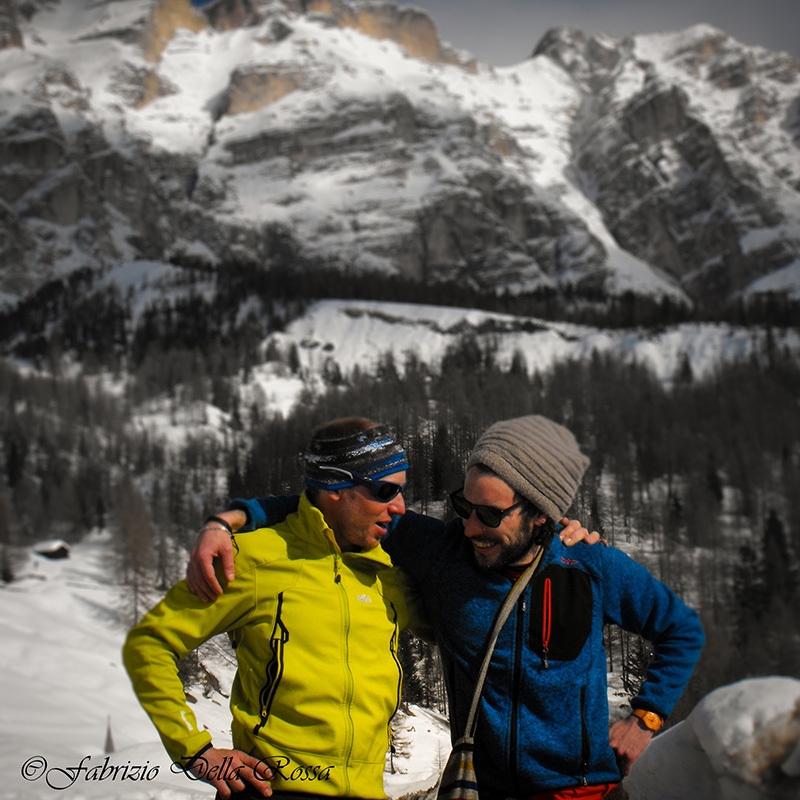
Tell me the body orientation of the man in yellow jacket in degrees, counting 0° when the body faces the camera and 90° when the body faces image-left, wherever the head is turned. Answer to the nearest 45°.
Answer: approximately 315°

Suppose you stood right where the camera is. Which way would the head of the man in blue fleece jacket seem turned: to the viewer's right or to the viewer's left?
to the viewer's left
